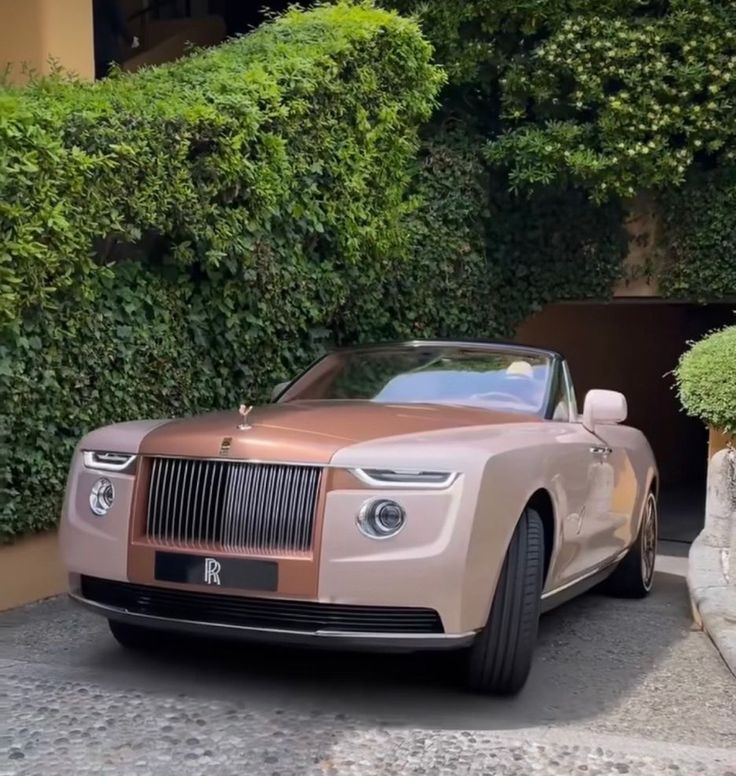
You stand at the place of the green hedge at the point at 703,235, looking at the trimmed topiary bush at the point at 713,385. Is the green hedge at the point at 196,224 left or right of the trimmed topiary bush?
right

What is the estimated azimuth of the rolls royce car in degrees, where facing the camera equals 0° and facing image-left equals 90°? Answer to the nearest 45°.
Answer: approximately 45°

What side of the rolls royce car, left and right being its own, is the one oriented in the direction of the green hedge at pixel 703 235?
back

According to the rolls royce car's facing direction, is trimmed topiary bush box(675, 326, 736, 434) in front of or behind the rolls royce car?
behind

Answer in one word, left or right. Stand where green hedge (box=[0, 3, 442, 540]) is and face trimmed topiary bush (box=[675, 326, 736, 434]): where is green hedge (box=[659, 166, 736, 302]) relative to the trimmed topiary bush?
left

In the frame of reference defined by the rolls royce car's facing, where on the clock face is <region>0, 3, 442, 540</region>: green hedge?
The green hedge is roughly at 4 o'clock from the rolls royce car.
